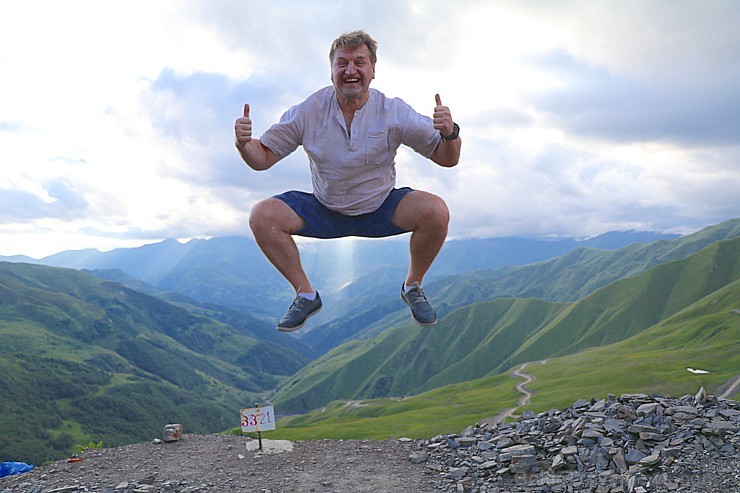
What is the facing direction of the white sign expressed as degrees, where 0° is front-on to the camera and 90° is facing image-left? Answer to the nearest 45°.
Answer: approximately 0°
